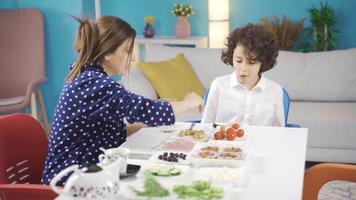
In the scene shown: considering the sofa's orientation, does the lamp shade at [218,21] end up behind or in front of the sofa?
behind

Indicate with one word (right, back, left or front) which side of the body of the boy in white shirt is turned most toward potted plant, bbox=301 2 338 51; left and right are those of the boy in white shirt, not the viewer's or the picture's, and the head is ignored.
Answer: back

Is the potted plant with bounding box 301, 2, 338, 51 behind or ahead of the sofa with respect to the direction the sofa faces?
behind

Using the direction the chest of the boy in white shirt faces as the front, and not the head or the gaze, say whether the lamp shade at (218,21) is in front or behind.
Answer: behind

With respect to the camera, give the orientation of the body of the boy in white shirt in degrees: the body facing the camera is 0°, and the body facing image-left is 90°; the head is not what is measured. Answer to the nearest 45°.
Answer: approximately 0°

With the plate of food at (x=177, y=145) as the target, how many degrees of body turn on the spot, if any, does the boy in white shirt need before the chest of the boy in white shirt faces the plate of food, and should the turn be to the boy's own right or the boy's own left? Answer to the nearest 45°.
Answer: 0° — they already face it

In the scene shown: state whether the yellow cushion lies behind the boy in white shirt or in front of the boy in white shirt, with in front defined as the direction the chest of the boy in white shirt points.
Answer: behind
